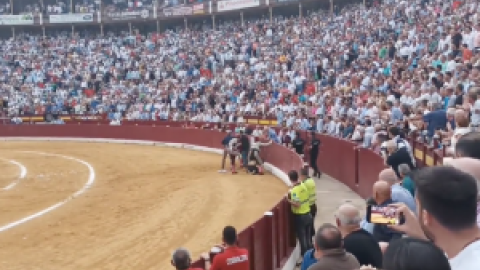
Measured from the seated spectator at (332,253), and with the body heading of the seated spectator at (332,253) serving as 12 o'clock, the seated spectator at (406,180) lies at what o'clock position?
the seated spectator at (406,180) is roughly at 2 o'clock from the seated spectator at (332,253).

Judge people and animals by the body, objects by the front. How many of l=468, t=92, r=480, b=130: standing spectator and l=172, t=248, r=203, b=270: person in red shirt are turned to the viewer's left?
1

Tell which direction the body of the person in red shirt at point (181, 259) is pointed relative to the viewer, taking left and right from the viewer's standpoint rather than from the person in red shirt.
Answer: facing away from the viewer

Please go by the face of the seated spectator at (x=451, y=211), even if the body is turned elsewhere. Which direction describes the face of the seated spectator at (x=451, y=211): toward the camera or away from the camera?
away from the camera

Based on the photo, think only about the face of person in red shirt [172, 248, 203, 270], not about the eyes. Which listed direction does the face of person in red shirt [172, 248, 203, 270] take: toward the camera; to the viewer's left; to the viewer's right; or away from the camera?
away from the camera

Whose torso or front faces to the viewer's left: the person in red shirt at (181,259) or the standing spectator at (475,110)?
the standing spectator

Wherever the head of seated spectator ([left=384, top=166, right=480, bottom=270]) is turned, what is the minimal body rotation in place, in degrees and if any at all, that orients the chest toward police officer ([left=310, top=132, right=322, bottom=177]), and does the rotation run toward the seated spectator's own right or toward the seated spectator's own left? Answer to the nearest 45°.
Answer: approximately 45° to the seated spectator's own right

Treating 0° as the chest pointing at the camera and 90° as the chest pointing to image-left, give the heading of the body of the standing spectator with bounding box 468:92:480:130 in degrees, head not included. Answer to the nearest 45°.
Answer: approximately 90°

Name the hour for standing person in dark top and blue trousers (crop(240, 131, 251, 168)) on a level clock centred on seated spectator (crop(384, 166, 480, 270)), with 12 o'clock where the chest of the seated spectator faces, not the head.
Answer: The standing person in dark top and blue trousers is roughly at 1 o'clock from the seated spectator.

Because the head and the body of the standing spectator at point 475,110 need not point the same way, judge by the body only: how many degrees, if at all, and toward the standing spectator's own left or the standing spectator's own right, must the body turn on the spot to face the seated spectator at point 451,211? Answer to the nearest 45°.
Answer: approximately 90° to the standing spectator's own left

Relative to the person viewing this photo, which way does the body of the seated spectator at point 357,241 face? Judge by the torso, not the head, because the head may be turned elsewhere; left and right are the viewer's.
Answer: facing away from the viewer and to the left of the viewer
